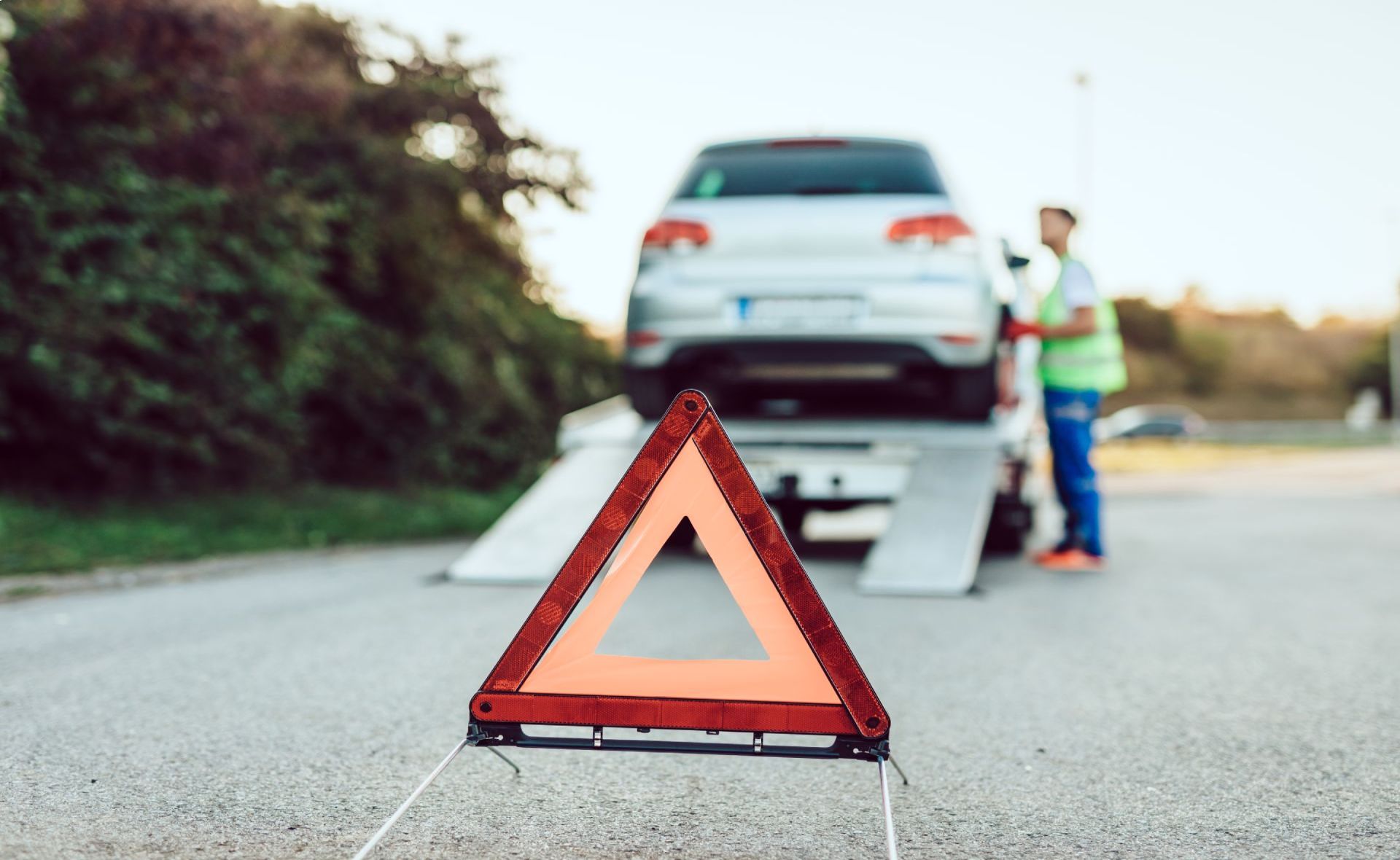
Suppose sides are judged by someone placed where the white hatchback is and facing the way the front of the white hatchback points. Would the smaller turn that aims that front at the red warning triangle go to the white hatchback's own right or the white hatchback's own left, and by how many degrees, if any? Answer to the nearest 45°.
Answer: approximately 180°

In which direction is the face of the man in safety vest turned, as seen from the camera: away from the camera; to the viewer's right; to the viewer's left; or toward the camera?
to the viewer's left

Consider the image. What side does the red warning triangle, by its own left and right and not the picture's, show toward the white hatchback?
back

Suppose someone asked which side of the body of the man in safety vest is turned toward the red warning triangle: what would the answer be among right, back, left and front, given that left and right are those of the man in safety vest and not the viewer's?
left

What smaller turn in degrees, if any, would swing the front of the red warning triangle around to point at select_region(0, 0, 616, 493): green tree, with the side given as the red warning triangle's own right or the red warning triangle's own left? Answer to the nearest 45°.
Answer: approximately 180°

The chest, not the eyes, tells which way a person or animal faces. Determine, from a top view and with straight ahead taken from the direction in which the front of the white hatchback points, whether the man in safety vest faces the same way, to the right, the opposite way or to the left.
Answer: to the left

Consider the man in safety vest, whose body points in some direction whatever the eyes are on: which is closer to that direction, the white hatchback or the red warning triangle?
the white hatchback

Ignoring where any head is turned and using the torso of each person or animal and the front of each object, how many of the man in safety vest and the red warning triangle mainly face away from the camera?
0

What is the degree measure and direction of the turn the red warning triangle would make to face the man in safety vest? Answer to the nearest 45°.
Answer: approximately 135° to its left

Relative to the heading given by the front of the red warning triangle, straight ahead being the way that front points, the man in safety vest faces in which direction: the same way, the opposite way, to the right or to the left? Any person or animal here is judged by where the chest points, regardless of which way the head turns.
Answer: to the right

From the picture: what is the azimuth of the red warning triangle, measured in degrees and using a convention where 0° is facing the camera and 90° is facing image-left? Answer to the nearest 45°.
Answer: approximately 0°

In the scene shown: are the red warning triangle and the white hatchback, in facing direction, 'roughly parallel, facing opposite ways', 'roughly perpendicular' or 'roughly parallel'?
roughly parallel, facing opposite ways

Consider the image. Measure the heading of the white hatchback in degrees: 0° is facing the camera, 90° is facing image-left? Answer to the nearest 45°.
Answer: approximately 180°

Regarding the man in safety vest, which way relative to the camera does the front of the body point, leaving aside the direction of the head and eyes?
to the viewer's left

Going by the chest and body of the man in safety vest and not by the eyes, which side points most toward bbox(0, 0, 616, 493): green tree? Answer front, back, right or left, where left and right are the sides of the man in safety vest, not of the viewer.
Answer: front

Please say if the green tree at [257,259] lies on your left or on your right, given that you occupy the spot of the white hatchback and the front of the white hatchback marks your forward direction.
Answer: on your left

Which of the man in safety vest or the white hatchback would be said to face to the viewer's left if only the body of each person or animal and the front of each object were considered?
the man in safety vest
